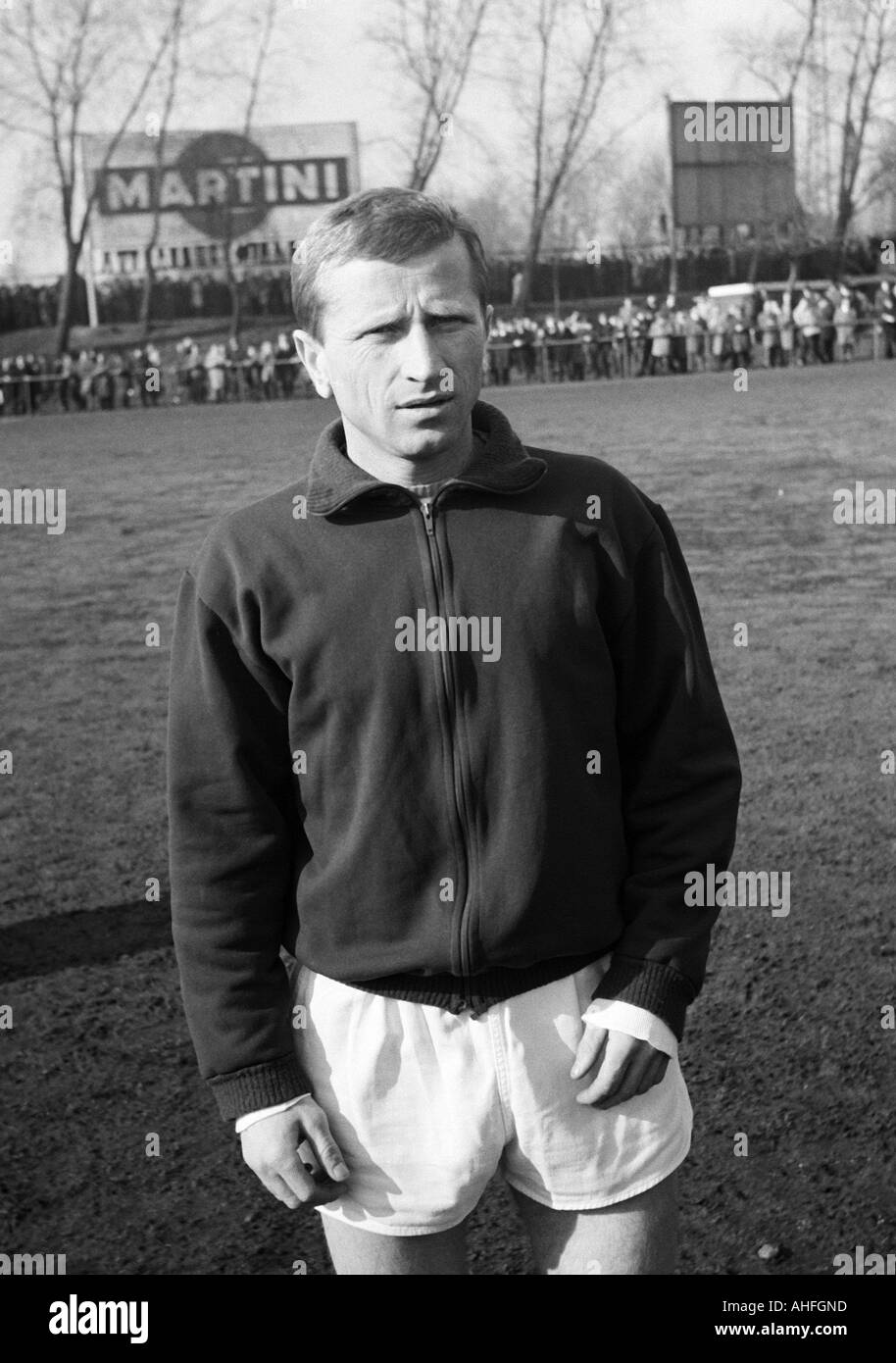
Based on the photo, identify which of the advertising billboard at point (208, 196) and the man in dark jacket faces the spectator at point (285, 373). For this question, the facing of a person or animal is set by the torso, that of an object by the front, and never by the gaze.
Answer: the advertising billboard

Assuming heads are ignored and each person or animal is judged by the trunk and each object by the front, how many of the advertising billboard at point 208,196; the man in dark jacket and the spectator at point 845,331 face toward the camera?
3

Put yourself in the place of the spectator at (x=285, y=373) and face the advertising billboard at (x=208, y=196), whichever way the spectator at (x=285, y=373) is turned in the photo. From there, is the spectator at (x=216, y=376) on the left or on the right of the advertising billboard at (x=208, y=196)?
left

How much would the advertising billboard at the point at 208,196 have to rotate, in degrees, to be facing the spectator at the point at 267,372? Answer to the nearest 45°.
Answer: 0° — it already faces them

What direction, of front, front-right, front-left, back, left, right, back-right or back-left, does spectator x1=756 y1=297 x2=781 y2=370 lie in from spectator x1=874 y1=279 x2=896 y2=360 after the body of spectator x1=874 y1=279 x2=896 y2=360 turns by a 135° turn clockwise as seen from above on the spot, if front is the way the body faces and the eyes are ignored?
front-left

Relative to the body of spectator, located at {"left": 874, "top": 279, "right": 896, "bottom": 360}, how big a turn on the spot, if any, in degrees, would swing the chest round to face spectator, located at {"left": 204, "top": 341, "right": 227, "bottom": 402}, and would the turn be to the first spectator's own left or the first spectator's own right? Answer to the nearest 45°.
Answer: approximately 90° to the first spectator's own right

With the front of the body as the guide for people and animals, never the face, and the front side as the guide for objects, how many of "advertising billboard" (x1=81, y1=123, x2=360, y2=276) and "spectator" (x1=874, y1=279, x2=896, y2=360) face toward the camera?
2

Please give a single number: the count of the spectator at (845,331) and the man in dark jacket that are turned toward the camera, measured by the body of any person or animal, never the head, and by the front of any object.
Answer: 2

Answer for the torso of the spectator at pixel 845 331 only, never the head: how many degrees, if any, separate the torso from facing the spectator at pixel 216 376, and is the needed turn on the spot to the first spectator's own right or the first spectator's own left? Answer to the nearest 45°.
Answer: approximately 90° to the first spectator's own right

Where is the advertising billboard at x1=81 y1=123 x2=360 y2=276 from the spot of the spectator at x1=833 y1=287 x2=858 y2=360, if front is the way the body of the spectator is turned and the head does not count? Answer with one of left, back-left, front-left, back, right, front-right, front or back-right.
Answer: back-right

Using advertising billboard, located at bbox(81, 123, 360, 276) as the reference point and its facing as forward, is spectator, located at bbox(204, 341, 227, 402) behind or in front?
in front

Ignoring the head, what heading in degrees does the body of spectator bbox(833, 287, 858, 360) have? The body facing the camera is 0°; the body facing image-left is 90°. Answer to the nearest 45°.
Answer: approximately 0°
